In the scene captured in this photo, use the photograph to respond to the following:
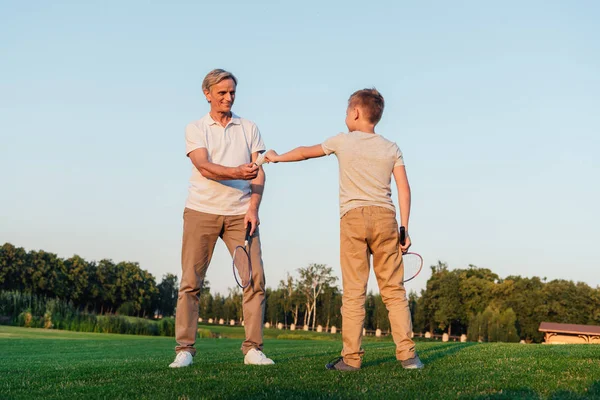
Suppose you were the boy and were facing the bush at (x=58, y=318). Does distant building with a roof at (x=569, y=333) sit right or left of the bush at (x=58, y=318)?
right

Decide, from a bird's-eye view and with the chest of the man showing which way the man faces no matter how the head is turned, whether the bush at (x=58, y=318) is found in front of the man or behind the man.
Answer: behind

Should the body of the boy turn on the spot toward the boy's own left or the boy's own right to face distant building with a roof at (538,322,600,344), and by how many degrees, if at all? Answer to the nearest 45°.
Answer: approximately 45° to the boy's own right

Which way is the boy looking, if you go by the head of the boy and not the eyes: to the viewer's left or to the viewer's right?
to the viewer's left

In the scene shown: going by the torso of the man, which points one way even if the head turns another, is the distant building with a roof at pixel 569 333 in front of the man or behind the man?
behind

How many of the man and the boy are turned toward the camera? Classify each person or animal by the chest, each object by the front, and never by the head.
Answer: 1

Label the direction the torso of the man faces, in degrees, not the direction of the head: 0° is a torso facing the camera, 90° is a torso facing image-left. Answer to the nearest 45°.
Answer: approximately 0°

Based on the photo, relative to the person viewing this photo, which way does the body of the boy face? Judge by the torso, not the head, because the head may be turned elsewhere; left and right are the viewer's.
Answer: facing away from the viewer and to the left of the viewer

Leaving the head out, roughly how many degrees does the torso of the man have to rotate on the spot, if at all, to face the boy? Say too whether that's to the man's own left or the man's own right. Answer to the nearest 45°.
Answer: approximately 45° to the man's own left
